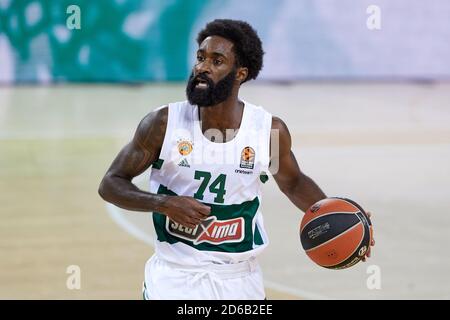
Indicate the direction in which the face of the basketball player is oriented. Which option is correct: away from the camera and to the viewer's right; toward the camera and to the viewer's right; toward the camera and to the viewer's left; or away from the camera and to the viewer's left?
toward the camera and to the viewer's left

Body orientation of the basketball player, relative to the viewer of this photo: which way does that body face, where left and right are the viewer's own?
facing the viewer
